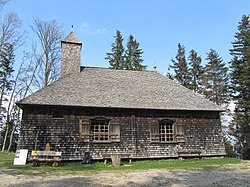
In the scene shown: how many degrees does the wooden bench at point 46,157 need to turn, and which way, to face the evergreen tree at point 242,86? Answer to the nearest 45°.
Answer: approximately 90° to its left

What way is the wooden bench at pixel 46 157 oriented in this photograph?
toward the camera

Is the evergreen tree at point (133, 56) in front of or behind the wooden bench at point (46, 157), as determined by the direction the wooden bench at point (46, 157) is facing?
behind

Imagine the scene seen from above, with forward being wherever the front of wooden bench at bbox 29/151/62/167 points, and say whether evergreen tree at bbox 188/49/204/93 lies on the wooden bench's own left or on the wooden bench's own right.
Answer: on the wooden bench's own left

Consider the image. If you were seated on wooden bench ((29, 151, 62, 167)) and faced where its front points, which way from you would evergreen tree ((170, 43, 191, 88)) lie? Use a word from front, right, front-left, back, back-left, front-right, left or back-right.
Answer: back-left

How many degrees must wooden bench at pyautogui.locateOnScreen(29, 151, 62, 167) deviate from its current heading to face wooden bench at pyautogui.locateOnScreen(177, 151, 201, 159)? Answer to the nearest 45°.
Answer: approximately 90° to its left
